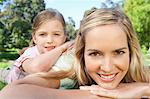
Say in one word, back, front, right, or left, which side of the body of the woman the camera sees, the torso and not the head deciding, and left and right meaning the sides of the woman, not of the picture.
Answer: front

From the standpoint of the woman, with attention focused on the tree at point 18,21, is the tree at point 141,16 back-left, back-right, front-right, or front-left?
front-right

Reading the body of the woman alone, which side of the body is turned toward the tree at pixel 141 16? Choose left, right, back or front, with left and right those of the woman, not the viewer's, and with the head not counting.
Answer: back

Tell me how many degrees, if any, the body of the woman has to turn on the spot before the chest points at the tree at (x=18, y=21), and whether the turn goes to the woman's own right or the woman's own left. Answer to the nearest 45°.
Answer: approximately 180°

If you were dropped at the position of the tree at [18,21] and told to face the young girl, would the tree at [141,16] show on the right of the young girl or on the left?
left

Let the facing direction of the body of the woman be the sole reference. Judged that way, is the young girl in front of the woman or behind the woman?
behind
